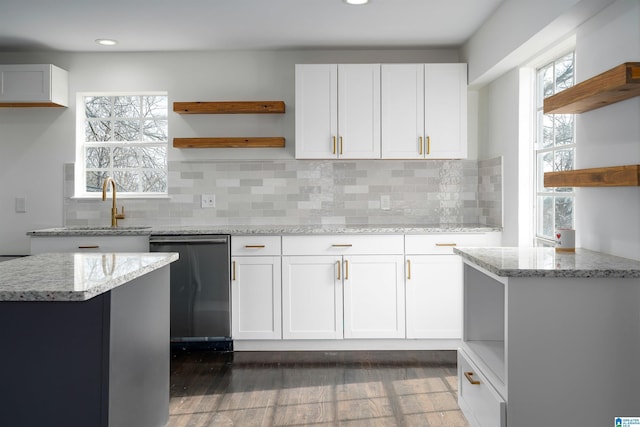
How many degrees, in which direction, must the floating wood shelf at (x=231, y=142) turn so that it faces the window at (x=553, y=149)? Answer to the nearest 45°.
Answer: approximately 45° to its left

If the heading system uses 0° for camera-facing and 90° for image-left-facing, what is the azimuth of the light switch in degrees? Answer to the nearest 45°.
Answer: approximately 0°

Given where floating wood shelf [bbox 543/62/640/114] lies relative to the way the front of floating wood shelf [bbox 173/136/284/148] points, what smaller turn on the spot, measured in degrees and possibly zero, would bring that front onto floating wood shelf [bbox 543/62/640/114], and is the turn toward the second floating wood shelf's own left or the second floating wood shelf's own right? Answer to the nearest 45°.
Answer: approximately 45° to the second floating wood shelf's own left

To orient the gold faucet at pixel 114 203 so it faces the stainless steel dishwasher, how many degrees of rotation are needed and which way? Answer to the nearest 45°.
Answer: approximately 90° to its left

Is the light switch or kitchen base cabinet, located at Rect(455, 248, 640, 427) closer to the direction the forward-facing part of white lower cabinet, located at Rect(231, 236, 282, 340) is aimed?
the kitchen base cabinet

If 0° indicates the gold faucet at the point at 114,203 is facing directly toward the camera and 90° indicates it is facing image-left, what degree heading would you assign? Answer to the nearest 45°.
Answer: approximately 45°
